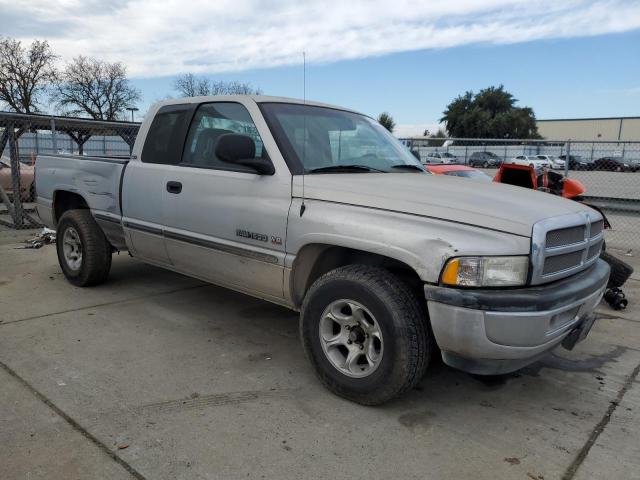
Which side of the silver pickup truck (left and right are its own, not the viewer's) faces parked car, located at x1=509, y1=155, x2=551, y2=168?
left

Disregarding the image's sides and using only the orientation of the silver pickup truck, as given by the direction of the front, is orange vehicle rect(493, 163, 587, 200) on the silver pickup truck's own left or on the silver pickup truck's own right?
on the silver pickup truck's own left

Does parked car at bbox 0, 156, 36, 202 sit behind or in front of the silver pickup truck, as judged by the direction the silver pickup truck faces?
behind

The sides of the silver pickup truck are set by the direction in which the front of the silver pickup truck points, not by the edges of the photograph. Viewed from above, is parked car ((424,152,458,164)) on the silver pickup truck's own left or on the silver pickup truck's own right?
on the silver pickup truck's own left

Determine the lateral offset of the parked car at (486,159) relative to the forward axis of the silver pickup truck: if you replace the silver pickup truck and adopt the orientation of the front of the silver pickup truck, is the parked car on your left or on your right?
on your left

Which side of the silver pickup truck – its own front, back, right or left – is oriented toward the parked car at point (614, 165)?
left

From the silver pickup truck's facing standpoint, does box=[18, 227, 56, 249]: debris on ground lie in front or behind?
behind

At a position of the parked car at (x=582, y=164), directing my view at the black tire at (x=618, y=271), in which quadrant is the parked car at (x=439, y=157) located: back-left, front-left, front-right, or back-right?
back-right

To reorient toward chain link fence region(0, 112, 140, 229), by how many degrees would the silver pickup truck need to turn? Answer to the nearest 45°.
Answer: approximately 180°

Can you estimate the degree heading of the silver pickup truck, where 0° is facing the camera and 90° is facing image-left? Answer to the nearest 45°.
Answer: approximately 315°

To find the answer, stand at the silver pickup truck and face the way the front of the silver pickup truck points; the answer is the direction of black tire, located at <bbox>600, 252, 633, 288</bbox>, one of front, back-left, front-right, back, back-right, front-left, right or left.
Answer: left
